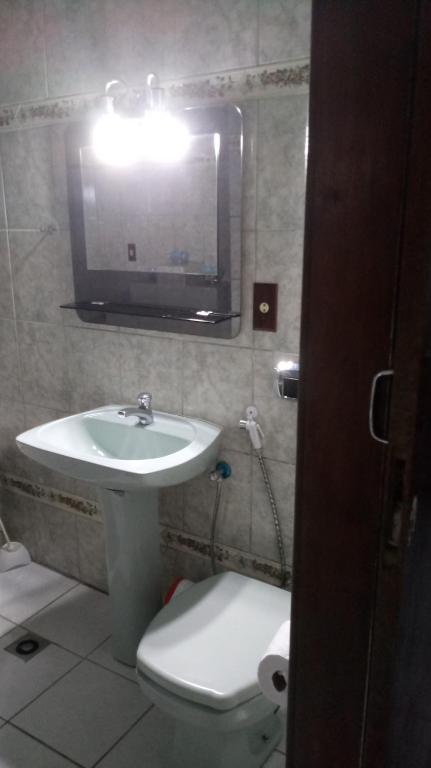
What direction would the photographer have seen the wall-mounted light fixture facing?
facing the viewer and to the left of the viewer

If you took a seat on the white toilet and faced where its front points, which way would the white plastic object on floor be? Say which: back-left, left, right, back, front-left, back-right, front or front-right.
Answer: right

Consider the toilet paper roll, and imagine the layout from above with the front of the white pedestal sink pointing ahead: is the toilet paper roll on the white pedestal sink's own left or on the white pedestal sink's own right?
on the white pedestal sink's own left

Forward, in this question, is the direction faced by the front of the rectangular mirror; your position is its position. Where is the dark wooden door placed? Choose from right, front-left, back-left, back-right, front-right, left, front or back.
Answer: front-left

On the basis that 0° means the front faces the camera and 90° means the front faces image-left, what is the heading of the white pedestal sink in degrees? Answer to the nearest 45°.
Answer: approximately 45°

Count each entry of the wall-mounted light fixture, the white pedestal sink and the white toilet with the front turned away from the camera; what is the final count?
0
